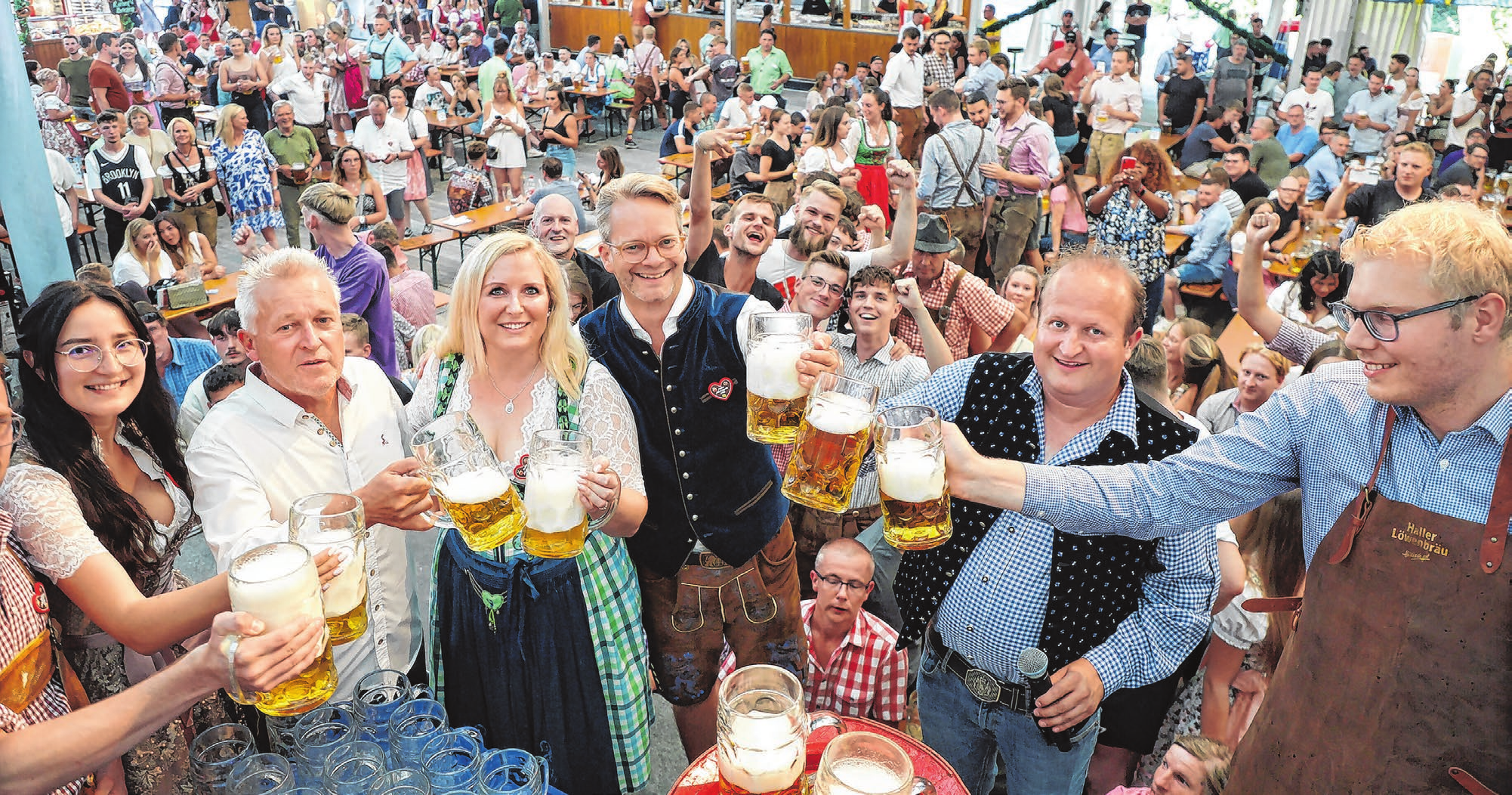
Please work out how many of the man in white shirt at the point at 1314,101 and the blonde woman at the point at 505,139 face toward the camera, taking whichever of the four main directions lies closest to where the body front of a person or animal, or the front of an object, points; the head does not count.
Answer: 2

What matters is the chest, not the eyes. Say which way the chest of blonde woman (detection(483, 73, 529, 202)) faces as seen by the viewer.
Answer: toward the camera

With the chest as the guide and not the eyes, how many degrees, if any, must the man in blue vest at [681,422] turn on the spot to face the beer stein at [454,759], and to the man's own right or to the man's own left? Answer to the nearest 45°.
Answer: approximately 45° to the man's own right

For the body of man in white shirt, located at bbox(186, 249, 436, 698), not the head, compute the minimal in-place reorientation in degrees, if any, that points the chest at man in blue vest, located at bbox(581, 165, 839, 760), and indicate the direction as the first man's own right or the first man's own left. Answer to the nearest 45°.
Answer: approximately 45° to the first man's own left

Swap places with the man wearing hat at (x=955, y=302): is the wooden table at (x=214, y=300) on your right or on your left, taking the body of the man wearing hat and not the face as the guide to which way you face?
on your right

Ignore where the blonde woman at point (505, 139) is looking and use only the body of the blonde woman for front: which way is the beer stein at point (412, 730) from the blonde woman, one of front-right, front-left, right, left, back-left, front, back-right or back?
front

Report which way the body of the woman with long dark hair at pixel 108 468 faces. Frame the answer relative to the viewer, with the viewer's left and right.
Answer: facing the viewer and to the right of the viewer

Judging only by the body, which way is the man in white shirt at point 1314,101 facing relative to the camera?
toward the camera

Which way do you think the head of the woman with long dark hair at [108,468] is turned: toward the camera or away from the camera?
toward the camera

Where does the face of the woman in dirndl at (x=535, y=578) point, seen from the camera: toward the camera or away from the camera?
toward the camera

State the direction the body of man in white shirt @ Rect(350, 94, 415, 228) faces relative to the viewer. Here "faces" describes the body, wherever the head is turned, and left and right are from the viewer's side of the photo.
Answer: facing the viewer

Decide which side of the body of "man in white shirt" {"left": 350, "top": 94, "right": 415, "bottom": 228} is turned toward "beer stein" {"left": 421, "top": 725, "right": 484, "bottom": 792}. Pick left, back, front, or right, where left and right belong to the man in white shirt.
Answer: front

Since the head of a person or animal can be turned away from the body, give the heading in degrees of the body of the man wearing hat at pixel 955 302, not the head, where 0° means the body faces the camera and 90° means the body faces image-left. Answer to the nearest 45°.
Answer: approximately 45°
